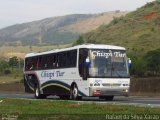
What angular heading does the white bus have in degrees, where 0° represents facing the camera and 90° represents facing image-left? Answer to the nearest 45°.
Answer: approximately 315°
